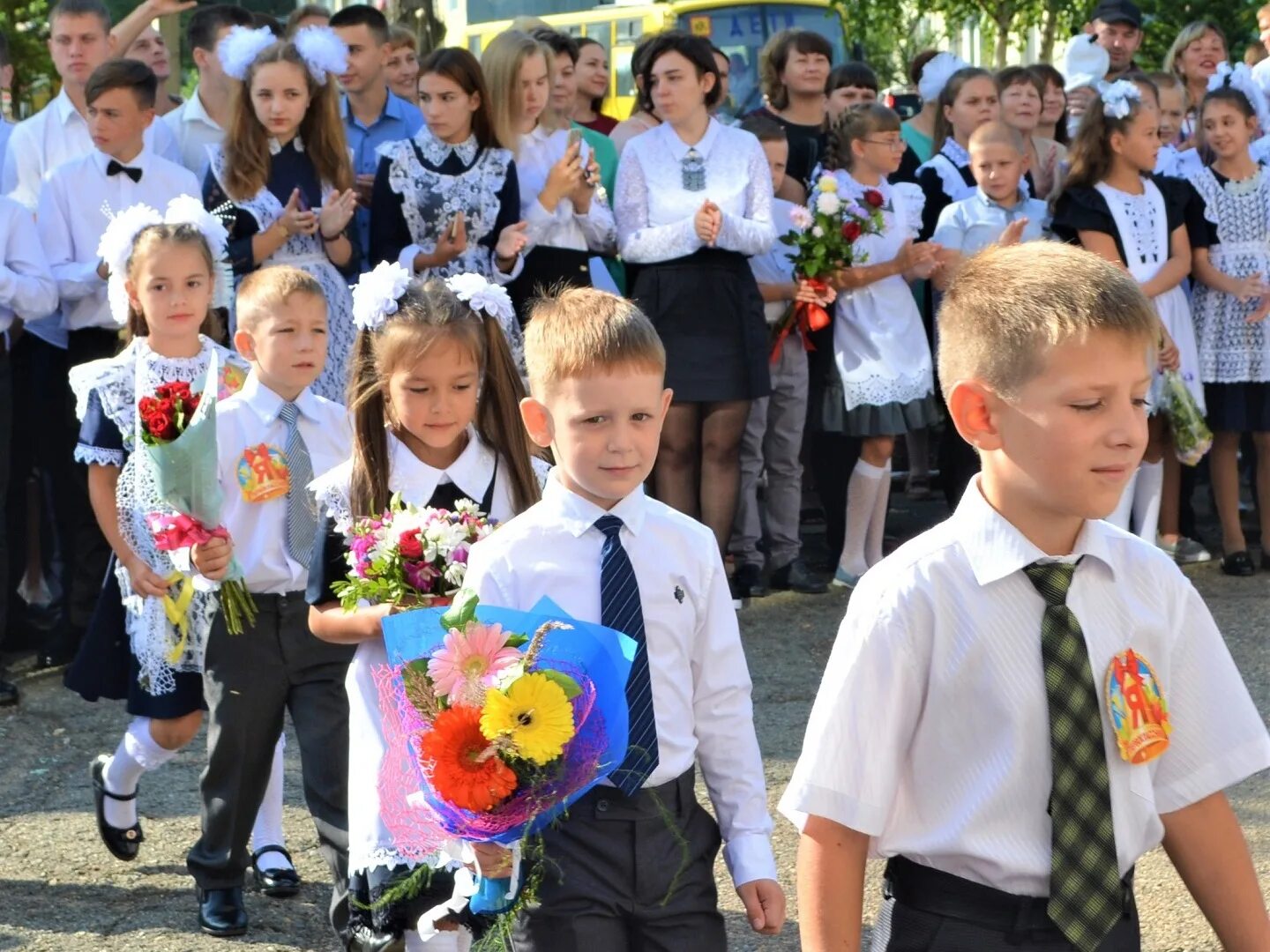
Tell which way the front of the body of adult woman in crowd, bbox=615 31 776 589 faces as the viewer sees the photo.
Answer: toward the camera

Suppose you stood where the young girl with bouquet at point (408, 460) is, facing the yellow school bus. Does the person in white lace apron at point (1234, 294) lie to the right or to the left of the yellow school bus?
right

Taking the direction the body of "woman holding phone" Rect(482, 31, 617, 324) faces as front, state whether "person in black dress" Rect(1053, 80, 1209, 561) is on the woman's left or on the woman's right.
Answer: on the woman's left

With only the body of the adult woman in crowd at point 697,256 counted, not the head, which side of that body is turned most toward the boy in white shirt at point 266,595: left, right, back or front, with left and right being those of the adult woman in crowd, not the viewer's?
front

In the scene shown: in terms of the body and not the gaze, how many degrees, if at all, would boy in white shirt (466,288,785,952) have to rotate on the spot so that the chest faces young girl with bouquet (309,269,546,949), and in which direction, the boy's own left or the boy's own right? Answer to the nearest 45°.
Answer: approximately 135° to the boy's own right

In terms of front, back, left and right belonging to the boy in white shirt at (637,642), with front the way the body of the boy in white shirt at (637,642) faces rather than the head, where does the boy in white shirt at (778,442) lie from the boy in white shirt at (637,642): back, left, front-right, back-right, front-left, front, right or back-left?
back

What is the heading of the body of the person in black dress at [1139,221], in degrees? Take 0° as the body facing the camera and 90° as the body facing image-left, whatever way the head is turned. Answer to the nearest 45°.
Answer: approximately 315°

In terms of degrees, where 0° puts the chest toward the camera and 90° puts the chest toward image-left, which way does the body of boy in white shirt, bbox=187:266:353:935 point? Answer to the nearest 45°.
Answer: approximately 315°

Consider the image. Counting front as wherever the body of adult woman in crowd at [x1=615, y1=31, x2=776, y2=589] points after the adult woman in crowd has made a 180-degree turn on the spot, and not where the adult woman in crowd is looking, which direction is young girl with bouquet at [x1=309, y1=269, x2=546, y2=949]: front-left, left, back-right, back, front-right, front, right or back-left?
back

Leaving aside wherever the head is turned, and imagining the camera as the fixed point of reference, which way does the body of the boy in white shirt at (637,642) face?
toward the camera

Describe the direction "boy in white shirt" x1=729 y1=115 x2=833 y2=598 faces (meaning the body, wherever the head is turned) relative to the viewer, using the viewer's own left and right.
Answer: facing the viewer and to the right of the viewer

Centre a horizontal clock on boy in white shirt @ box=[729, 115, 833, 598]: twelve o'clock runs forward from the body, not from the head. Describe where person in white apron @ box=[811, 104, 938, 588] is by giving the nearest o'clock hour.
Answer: The person in white apron is roughly at 10 o'clock from the boy in white shirt.

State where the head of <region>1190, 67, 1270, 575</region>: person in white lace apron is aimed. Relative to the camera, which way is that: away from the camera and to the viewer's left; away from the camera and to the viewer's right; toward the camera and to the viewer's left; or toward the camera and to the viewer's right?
toward the camera and to the viewer's left

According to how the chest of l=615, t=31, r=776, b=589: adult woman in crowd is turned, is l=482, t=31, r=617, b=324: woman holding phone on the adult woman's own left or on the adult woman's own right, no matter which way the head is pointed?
on the adult woman's own right
